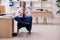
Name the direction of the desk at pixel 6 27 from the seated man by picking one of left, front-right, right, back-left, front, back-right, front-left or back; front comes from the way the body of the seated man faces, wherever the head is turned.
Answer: front-right

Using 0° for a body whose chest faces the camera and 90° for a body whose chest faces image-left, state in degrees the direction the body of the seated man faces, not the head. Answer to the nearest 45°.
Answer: approximately 0°
